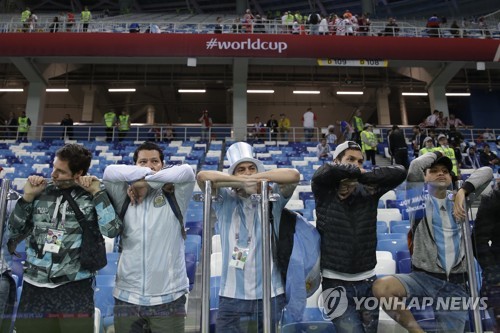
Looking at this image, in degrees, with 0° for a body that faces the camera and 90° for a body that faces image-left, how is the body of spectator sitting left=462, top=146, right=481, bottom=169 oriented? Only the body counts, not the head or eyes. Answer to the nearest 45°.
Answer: approximately 0°

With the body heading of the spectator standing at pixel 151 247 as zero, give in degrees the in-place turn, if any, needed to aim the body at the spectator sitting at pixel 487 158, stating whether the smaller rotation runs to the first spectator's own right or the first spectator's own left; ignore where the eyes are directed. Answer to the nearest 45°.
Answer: approximately 135° to the first spectator's own left

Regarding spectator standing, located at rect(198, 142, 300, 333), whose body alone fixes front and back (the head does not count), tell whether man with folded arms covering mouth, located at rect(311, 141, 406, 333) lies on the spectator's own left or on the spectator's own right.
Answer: on the spectator's own left
